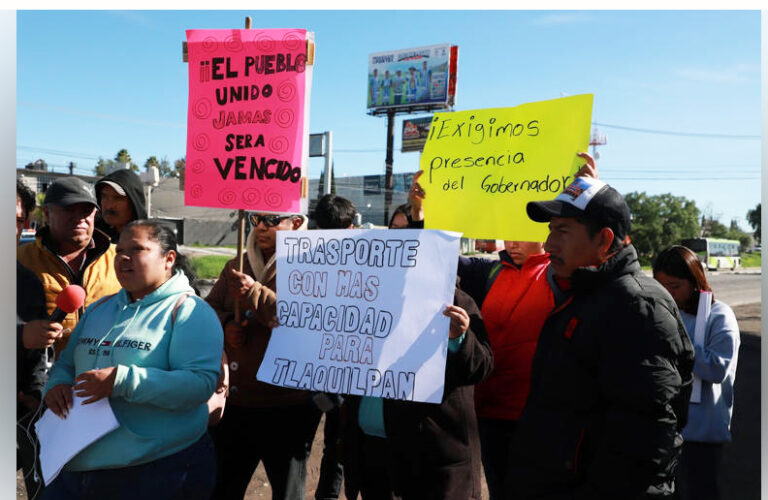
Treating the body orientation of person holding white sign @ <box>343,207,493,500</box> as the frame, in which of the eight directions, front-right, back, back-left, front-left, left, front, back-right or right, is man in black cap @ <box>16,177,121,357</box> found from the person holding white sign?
right

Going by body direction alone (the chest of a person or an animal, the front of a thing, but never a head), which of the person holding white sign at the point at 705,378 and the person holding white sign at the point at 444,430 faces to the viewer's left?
the person holding white sign at the point at 705,378

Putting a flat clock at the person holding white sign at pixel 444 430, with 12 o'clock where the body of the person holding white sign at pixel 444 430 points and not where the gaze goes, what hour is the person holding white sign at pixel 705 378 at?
the person holding white sign at pixel 705 378 is roughly at 8 o'clock from the person holding white sign at pixel 444 430.

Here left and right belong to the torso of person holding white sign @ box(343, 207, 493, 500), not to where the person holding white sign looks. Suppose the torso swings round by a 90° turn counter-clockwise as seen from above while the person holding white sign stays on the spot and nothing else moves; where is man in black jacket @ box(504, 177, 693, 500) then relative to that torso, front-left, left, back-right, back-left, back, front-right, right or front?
front-right

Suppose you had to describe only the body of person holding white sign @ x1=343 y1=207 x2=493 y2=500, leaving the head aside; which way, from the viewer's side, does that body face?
toward the camera

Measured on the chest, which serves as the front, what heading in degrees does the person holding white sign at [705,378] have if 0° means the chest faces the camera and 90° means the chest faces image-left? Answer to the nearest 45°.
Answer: approximately 90°

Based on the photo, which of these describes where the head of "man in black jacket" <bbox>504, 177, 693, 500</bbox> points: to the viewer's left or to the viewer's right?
to the viewer's left

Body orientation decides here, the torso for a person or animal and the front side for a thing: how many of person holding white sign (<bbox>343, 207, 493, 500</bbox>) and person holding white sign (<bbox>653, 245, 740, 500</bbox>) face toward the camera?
1

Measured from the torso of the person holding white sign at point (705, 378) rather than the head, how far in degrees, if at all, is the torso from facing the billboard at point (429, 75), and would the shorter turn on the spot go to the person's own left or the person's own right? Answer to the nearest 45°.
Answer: approximately 45° to the person's own right

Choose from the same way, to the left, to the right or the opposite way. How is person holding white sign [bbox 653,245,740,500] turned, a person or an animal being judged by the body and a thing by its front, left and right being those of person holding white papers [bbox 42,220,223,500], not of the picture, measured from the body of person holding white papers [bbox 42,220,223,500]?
to the right

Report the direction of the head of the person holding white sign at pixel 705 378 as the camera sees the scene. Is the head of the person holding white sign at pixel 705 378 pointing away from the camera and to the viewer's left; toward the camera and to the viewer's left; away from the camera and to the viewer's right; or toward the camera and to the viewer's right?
toward the camera and to the viewer's left

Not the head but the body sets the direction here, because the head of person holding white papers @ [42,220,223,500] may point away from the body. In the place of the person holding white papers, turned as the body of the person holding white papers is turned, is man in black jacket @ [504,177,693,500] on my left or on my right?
on my left

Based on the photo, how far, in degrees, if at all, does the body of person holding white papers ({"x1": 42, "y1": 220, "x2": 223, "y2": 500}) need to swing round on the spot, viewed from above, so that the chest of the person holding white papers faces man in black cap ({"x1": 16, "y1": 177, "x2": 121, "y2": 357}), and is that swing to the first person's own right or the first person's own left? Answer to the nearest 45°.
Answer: approximately 135° to the first person's own right
